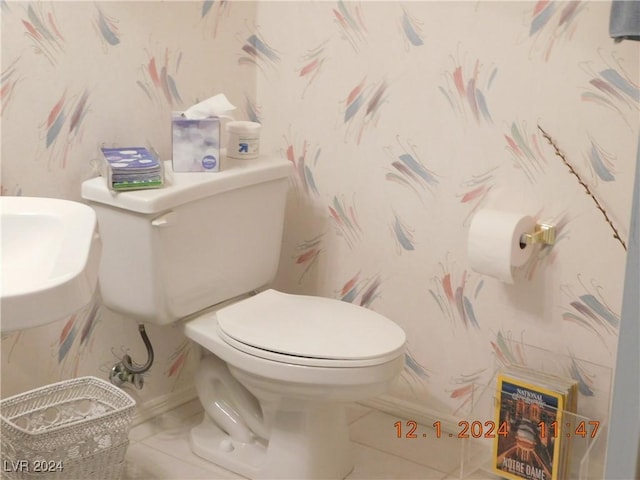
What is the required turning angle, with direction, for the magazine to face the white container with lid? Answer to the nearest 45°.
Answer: approximately 90° to its right

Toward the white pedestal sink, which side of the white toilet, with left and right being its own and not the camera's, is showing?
right

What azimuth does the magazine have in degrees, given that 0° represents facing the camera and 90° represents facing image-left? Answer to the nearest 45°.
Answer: approximately 0°

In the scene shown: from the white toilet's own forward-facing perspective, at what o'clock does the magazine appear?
The magazine is roughly at 11 o'clock from the white toilet.

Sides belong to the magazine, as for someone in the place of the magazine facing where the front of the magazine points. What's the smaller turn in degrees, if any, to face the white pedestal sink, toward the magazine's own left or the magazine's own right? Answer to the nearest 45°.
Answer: approximately 45° to the magazine's own right

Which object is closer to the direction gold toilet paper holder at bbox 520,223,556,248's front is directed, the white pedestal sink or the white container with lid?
the white pedestal sink

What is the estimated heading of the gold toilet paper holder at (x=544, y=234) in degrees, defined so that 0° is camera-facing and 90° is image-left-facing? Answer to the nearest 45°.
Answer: approximately 45°

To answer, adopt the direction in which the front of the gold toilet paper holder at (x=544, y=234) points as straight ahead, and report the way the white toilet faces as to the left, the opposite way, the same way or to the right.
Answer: to the left

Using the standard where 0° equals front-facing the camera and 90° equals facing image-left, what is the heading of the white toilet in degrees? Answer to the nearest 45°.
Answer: approximately 315°

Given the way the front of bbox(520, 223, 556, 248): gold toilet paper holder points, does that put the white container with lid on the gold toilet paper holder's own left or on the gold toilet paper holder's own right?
on the gold toilet paper holder's own right
